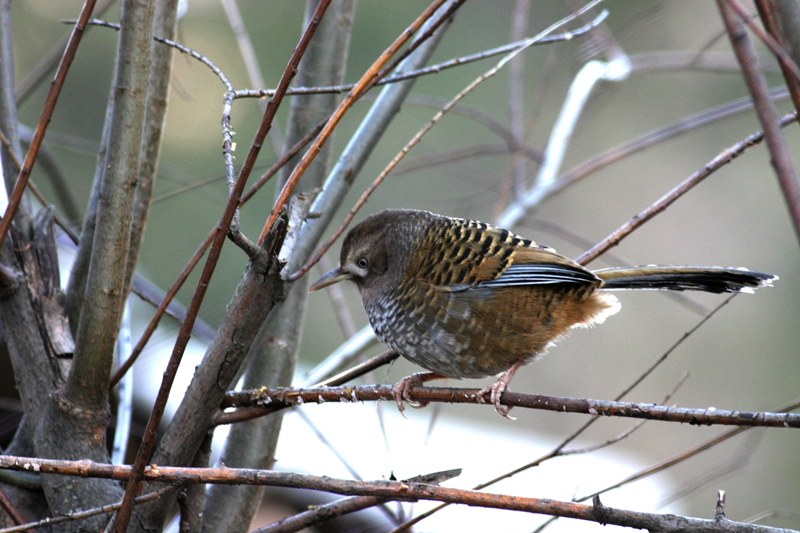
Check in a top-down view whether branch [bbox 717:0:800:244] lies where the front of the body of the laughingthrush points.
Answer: no

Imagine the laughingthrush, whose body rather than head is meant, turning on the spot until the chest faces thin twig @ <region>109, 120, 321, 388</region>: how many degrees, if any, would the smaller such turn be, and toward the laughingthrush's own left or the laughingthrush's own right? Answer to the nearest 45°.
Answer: approximately 45° to the laughingthrush's own left

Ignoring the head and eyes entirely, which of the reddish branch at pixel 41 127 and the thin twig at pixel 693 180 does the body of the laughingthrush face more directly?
the reddish branch

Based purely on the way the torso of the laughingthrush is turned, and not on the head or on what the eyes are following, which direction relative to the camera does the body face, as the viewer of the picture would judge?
to the viewer's left
